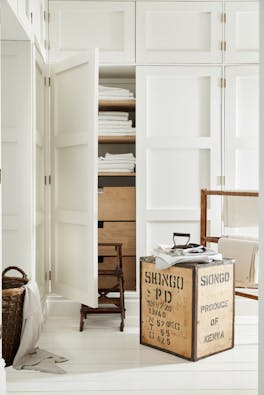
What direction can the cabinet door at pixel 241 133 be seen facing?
toward the camera

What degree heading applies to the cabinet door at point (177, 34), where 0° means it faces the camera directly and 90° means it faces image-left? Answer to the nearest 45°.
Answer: approximately 0°

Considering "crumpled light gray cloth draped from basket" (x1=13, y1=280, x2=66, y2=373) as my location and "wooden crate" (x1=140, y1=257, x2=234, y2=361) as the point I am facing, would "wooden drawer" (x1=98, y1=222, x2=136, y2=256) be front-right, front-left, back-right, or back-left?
front-left

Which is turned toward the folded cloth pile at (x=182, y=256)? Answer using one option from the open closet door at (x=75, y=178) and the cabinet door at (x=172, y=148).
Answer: the cabinet door

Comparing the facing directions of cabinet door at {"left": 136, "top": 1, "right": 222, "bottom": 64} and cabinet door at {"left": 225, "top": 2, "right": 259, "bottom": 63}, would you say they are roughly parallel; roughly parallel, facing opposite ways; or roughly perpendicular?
roughly parallel

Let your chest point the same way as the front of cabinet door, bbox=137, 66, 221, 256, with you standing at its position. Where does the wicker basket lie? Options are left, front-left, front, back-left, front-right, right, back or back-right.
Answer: front-right

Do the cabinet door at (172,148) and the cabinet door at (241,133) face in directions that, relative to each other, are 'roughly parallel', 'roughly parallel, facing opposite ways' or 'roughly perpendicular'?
roughly parallel

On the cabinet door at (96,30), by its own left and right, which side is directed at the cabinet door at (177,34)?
left

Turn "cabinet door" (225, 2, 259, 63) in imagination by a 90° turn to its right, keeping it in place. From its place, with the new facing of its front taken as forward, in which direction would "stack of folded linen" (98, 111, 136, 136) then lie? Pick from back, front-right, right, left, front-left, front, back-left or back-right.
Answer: front

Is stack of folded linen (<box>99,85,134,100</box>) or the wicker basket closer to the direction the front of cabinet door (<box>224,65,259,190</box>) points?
the wicker basket

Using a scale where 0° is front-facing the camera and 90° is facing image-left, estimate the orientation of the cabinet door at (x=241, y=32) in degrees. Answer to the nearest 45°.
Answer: approximately 0°

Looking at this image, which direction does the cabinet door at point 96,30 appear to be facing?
toward the camera

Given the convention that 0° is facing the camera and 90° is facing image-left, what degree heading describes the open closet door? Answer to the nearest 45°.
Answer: approximately 45°

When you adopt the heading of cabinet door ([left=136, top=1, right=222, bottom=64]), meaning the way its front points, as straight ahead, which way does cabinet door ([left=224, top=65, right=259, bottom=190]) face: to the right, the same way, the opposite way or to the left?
the same way

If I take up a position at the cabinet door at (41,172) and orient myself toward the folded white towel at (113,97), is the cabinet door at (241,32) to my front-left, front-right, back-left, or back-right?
front-right
